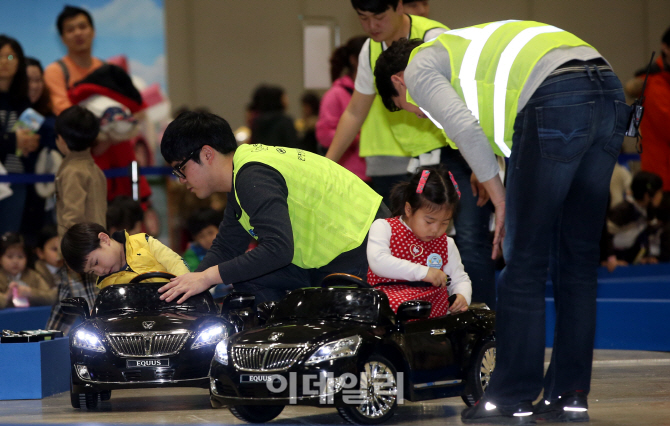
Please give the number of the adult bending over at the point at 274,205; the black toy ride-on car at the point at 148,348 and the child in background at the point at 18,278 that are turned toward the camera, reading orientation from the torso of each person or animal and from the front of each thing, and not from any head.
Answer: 2

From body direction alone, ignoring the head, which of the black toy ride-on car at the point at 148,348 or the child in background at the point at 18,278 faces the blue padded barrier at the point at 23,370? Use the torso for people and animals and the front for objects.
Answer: the child in background

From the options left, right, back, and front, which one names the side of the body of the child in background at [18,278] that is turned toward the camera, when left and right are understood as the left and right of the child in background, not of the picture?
front

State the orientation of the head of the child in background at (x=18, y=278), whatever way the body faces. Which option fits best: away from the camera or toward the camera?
toward the camera

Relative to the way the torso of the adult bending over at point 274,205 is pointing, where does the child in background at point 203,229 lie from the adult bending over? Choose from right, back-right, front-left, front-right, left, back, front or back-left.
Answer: right

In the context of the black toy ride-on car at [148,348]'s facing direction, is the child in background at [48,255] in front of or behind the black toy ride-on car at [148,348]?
behind

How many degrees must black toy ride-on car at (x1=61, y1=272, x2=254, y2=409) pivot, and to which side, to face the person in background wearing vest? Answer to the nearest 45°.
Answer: approximately 135° to its left

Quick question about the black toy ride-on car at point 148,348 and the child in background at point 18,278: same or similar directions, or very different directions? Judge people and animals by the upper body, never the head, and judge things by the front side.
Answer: same or similar directions

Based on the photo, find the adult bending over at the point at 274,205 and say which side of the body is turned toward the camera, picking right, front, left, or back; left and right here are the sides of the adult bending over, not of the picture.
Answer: left

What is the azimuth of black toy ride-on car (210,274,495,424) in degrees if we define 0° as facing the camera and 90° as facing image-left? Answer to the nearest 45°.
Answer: approximately 45°

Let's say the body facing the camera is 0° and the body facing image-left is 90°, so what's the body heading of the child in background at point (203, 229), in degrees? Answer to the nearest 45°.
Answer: approximately 315°

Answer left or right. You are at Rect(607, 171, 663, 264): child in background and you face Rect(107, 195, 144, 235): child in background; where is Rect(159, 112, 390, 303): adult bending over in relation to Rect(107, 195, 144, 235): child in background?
left

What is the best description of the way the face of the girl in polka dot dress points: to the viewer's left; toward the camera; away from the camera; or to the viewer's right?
toward the camera

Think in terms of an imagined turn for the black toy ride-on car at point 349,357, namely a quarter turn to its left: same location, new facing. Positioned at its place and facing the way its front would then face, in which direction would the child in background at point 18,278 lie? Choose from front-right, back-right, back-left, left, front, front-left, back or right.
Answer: back

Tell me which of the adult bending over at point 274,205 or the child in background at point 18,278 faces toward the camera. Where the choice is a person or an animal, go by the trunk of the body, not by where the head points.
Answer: the child in background

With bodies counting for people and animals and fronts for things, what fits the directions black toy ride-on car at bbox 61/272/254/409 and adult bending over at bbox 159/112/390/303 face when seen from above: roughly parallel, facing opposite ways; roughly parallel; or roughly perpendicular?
roughly perpendicular
